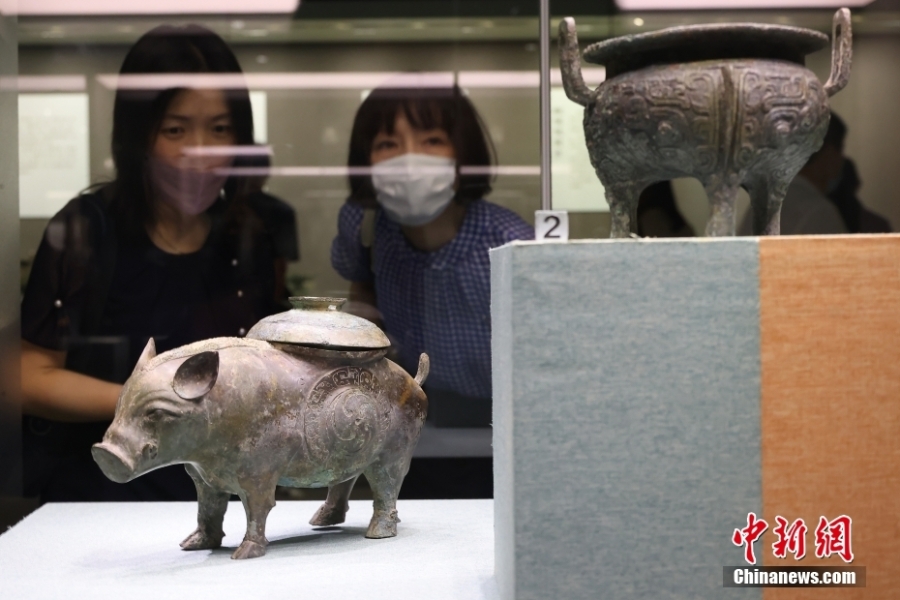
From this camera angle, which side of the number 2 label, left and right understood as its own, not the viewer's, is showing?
front

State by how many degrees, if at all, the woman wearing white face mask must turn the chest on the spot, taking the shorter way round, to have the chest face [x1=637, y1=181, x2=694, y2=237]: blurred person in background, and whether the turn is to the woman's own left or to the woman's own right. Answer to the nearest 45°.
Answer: approximately 90° to the woman's own left

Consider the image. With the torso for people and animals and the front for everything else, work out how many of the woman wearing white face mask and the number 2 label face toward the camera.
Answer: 2

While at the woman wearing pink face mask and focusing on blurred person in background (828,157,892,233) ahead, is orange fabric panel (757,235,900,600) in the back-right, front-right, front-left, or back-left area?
front-right

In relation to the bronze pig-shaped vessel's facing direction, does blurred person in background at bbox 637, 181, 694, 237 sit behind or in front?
behind

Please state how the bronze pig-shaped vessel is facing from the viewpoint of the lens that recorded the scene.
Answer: facing the viewer and to the left of the viewer

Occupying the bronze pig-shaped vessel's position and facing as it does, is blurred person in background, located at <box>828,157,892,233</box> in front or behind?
behind

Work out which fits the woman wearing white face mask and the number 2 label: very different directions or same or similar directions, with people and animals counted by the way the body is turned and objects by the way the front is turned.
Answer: same or similar directions

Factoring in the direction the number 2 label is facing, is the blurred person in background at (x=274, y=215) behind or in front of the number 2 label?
behind

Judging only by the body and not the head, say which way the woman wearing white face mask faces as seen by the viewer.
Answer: toward the camera
